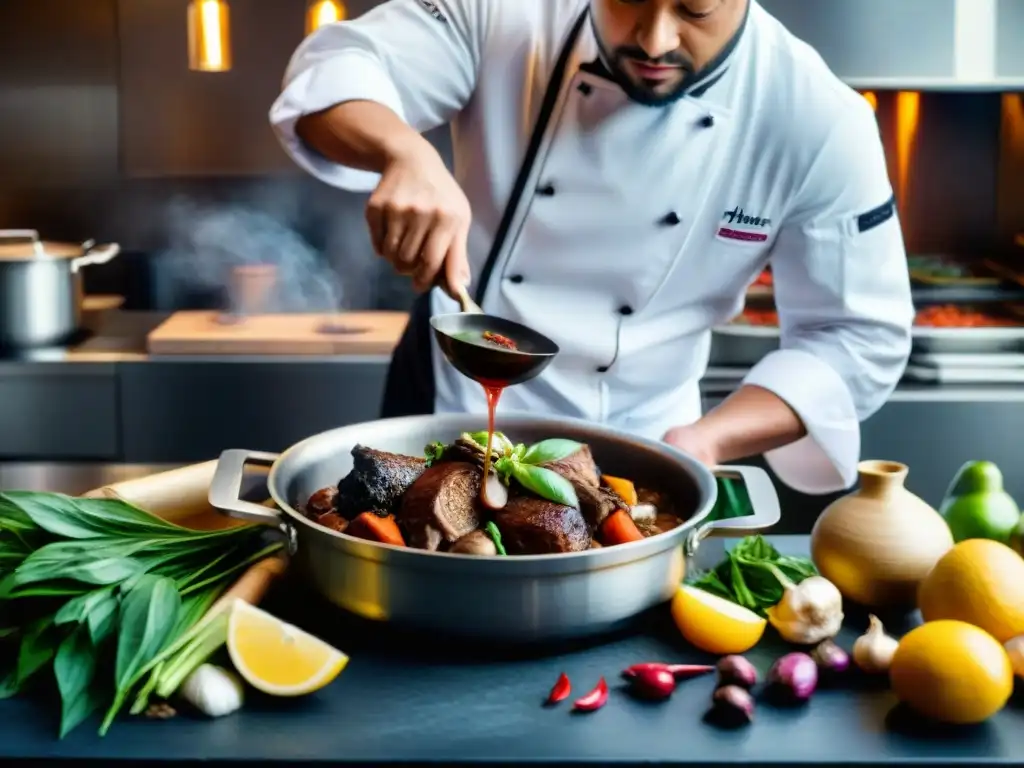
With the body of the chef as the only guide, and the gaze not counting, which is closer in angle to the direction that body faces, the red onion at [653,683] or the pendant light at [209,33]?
the red onion

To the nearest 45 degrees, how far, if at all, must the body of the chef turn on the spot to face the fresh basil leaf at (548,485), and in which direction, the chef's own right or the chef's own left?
0° — they already face it

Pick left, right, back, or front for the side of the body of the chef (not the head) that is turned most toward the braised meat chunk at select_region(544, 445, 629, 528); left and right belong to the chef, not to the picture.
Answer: front

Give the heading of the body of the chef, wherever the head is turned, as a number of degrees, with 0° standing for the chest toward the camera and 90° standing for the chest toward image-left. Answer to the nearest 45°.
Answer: approximately 0°

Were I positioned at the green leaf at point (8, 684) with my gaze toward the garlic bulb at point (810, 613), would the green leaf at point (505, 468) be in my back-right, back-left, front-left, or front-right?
front-left

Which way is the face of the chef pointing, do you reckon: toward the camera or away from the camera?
toward the camera

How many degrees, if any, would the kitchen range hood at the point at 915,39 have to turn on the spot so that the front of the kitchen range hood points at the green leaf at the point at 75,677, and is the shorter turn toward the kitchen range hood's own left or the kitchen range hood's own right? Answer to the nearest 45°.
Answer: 0° — it already faces it

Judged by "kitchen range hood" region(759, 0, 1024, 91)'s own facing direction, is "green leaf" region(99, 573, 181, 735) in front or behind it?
in front

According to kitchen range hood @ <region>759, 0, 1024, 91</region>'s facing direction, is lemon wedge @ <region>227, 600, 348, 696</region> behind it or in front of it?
in front

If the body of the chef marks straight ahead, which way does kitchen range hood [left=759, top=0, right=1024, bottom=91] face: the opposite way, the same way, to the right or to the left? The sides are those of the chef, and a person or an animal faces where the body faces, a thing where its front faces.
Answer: the same way

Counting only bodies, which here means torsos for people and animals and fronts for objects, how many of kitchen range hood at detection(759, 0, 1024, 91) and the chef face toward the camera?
2

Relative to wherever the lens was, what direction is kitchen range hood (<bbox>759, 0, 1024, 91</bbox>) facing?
facing the viewer

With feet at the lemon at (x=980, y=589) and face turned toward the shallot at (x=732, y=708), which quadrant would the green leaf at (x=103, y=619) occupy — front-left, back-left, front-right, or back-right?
front-right

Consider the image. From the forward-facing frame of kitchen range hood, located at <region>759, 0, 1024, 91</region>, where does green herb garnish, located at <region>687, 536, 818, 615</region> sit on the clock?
The green herb garnish is roughly at 12 o'clock from the kitchen range hood.
